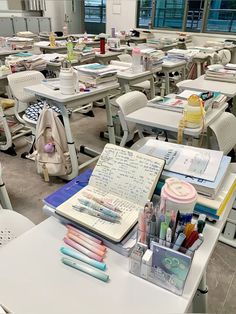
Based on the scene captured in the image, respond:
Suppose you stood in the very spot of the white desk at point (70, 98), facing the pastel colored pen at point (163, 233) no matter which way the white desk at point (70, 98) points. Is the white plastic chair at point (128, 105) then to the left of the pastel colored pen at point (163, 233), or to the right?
left

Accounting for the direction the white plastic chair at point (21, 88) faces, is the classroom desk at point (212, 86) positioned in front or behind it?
in front
